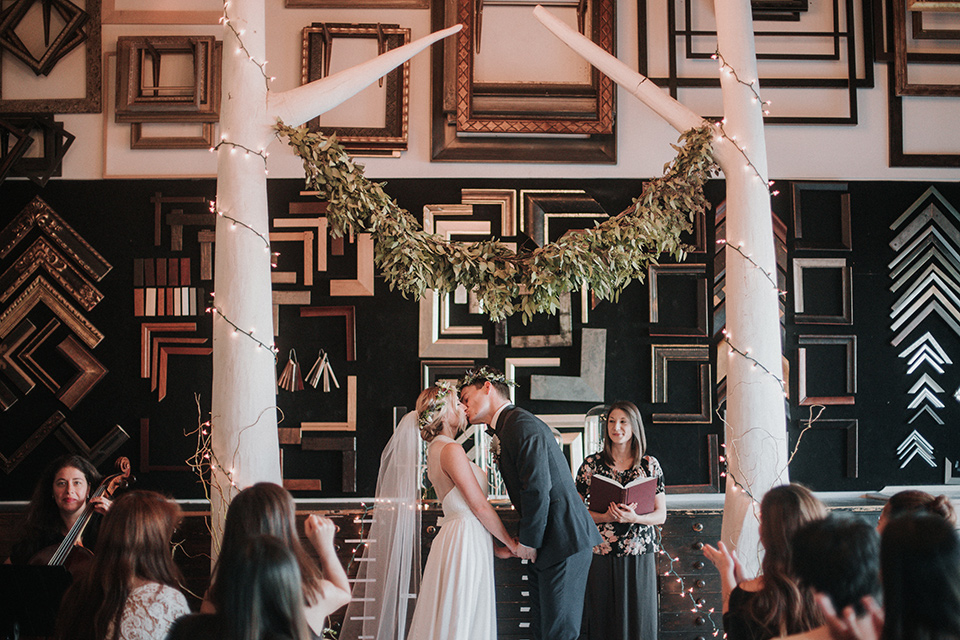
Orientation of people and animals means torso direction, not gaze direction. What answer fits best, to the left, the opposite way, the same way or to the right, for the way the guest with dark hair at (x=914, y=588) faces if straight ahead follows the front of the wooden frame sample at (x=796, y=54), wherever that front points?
the opposite way

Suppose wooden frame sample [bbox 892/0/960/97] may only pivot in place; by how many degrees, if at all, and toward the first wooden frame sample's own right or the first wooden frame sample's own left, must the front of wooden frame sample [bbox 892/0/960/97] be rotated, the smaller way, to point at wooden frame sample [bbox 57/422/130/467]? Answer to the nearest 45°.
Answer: approximately 45° to the first wooden frame sample's own right

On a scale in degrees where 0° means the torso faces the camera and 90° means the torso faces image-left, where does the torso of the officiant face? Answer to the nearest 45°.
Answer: approximately 0°

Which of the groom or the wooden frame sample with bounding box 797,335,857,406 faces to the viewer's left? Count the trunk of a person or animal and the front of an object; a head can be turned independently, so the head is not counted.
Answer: the groom

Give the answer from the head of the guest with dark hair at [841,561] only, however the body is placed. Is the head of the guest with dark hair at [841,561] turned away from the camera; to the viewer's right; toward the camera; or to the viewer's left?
away from the camera

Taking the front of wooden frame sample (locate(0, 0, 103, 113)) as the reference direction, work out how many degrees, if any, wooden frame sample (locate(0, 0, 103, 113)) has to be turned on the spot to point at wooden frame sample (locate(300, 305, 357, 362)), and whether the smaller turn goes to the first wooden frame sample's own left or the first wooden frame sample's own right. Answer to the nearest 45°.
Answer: approximately 45° to the first wooden frame sample's own left

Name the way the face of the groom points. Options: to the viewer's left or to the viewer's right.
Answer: to the viewer's left

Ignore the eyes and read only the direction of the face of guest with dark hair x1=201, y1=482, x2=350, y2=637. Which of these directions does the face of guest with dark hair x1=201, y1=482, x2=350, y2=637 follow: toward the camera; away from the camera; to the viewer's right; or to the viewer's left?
away from the camera

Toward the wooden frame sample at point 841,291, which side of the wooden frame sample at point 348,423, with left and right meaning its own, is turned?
left

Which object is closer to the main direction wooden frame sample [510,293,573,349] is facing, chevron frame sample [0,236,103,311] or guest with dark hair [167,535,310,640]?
the guest with dark hair

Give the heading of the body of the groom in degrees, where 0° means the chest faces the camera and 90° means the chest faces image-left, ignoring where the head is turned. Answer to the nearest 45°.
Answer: approximately 90°
